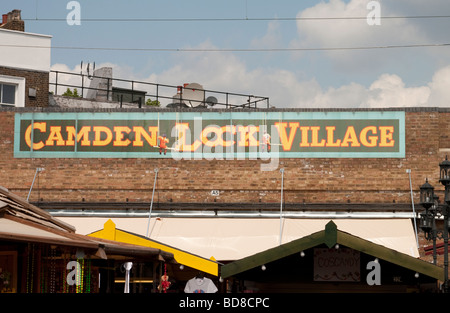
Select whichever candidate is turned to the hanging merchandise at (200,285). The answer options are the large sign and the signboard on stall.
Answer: the large sign

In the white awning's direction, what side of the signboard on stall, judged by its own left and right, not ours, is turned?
back

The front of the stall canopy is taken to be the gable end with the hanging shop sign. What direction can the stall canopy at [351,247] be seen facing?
toward the camera

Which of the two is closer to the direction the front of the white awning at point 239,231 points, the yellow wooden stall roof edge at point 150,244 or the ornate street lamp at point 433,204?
the yellow wooden stall roof edge

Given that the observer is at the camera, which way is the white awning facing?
facing the viewer

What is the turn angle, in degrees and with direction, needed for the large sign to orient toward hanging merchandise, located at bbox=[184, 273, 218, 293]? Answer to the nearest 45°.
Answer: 0° — it already faces it

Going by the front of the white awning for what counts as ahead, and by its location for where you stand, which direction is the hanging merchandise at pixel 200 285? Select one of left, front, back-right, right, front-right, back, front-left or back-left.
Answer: front

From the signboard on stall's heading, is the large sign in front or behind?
behind

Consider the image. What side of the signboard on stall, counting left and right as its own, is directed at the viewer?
front

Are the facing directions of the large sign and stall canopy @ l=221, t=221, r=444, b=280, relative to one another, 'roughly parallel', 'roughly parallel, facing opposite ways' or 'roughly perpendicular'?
roughly parallel

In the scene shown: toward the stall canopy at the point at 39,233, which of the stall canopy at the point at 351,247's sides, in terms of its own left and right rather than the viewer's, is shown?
right

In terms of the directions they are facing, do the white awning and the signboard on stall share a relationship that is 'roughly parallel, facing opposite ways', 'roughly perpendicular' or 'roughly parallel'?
roughly parallel
